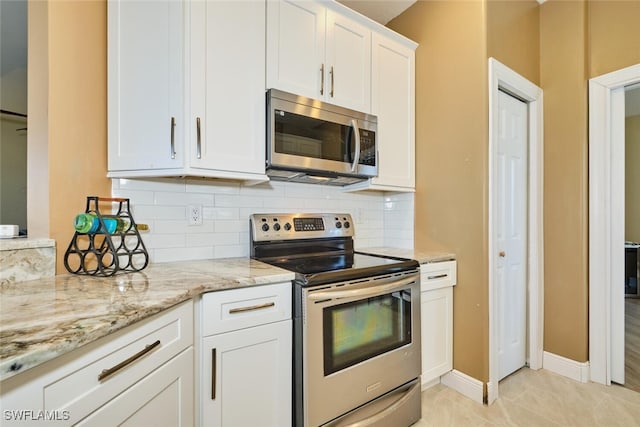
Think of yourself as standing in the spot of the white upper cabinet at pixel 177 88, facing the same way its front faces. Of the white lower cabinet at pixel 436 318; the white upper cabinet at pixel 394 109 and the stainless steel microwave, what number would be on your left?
3

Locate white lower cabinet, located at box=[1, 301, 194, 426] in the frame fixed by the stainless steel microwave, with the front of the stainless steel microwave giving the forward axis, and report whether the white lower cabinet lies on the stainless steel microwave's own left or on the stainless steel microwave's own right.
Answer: on the stainless steel microwave's own right

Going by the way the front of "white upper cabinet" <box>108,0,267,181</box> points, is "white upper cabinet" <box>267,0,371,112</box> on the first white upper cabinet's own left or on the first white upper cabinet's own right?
on the first white upper cabinet's own left

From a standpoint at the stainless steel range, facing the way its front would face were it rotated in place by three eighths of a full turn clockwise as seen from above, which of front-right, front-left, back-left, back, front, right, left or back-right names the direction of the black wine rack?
front

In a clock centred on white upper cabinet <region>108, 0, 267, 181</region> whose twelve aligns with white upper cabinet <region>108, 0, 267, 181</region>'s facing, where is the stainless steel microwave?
The stainless steel microwave is roughly at 9 o'clock from the white upper cabinet.

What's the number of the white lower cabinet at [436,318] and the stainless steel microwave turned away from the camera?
0

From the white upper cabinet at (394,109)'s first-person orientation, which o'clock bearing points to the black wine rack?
The black wine rack is roughly at 3 o'clock from the white upper cabinet.

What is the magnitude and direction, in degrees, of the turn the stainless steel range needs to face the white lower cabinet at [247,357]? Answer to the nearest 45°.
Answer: approximately 90° to its right

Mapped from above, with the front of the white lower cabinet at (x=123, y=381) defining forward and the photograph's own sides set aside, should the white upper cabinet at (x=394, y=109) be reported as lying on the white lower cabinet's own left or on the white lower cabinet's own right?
on the white lower cabinet's own left

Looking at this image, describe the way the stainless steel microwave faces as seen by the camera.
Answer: facing the viewer and to the right of the viewer

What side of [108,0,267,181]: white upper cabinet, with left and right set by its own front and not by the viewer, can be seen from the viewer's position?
front

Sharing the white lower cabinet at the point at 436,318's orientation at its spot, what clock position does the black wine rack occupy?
The black wine rack is roughly at 3 o'clock from the white lower cabinet.
